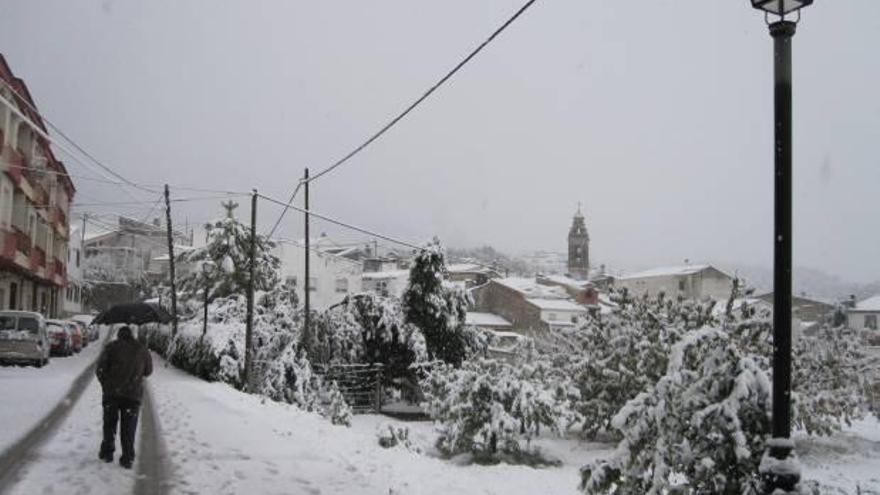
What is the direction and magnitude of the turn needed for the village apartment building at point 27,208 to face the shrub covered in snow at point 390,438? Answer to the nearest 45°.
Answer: approximately 45° to its right

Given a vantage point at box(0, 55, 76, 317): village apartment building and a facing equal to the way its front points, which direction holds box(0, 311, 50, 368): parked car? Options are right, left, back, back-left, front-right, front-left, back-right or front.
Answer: front-right

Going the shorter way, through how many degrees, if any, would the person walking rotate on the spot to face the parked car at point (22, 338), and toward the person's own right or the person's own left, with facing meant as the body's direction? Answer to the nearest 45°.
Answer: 0° — they already face it

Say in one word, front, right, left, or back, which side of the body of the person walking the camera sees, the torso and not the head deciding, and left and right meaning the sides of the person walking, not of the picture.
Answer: back

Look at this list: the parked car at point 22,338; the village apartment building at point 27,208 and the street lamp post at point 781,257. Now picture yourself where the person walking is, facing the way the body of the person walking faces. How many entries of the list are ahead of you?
2

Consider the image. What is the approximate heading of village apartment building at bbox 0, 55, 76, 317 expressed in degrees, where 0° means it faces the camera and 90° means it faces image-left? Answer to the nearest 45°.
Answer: approximately 315°

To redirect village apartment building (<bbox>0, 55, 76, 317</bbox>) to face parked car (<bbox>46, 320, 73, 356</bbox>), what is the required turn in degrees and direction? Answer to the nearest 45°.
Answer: approximately 45° to its right

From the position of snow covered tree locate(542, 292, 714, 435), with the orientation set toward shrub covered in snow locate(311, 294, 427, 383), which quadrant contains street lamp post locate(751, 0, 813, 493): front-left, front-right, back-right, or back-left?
back-left

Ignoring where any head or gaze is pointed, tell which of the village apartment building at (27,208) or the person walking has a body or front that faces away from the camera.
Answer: the person walking

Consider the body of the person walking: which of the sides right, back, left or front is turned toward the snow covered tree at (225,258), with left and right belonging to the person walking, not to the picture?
front

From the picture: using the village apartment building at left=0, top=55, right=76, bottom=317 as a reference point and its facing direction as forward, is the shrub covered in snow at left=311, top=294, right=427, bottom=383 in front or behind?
in front

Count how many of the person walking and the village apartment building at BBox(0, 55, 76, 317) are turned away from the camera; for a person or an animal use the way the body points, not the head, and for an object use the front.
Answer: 1
